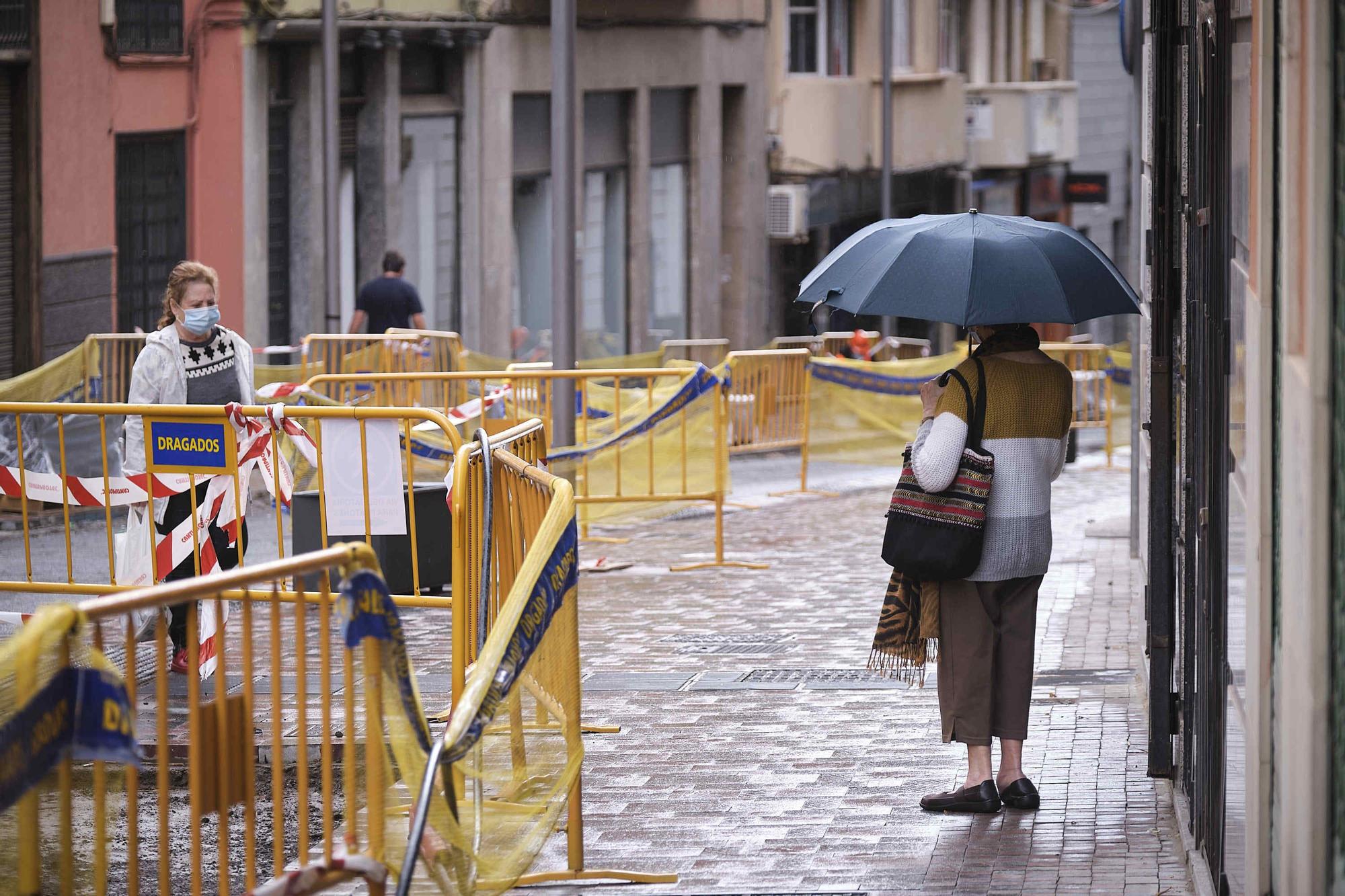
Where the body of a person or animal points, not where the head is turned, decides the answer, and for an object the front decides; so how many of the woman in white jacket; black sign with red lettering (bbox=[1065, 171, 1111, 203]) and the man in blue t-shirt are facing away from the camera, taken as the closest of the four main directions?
1

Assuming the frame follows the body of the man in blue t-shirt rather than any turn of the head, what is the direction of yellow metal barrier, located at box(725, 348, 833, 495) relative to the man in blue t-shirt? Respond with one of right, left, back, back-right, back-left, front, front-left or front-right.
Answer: back-right

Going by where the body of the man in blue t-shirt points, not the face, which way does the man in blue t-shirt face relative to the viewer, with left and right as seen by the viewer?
facing away from the viewer

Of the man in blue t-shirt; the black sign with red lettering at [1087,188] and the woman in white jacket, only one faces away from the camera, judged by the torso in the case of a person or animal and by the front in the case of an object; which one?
the man in blue t-shirt

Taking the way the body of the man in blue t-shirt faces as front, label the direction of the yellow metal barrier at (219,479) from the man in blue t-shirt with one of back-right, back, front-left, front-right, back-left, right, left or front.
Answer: back

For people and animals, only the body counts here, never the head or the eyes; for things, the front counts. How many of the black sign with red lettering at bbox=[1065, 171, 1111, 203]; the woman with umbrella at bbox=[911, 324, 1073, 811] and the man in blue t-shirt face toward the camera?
1

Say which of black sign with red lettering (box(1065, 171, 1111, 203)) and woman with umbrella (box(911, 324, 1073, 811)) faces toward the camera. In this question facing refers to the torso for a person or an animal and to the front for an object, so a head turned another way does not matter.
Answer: the black sign with red lettering

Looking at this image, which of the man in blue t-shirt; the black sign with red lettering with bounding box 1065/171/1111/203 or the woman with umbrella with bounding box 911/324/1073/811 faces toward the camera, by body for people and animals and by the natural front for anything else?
the black sign with red lettering

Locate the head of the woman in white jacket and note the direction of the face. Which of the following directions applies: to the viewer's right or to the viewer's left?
to the viewer's right

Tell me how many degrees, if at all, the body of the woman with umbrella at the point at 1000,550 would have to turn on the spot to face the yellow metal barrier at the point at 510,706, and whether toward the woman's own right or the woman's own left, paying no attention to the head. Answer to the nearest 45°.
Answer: approximately 90° to the woman's own left

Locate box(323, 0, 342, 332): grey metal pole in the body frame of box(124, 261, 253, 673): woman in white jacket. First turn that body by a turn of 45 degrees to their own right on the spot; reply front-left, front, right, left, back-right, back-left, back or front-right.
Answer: back

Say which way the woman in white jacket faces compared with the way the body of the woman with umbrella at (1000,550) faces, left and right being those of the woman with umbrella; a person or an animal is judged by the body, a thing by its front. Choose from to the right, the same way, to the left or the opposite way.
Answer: the opposite way

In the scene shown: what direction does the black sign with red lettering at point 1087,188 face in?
toward the camera

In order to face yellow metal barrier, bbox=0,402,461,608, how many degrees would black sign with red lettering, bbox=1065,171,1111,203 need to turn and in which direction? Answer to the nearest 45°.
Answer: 0° — it already faces it

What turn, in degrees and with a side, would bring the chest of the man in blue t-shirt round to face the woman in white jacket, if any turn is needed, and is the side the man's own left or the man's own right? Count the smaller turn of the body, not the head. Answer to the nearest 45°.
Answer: approximately 180°

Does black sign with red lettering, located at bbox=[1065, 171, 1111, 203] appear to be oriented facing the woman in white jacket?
yes
